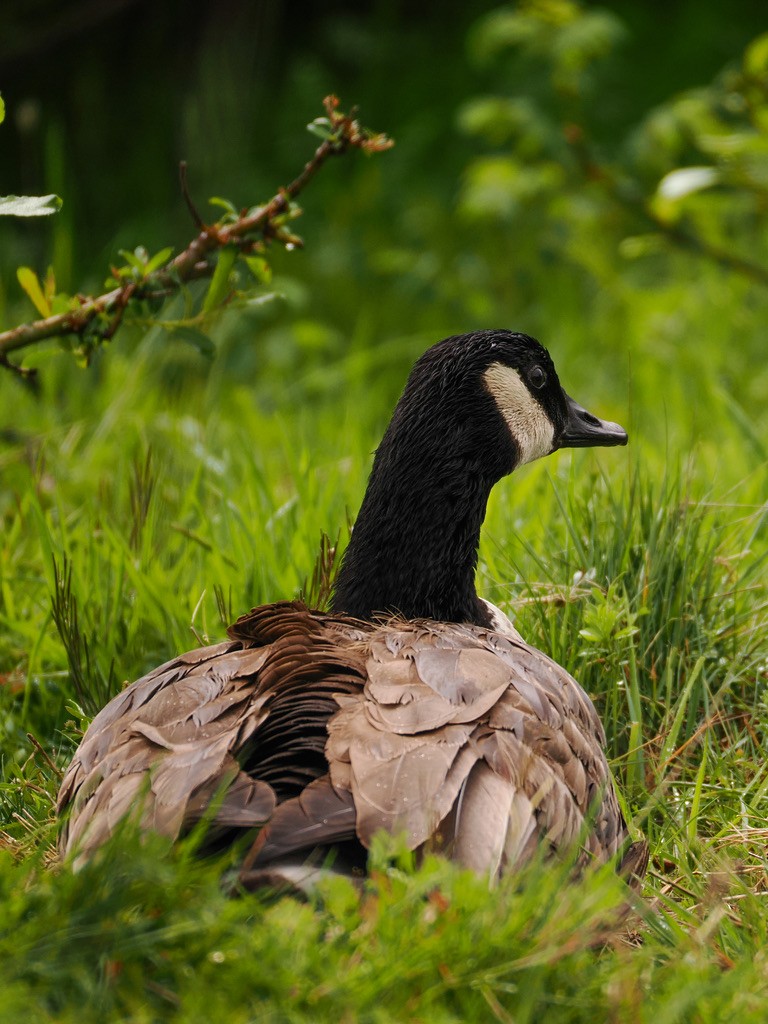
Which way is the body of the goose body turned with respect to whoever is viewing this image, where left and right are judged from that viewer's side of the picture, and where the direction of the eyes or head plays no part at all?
facing away from the viewer and to the right of the viewer

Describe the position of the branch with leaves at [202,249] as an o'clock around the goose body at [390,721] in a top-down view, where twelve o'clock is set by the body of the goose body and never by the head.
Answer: The branch with leaves is roughly at 10 o'clock from the goose body.
